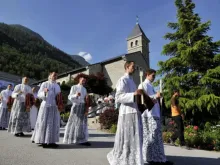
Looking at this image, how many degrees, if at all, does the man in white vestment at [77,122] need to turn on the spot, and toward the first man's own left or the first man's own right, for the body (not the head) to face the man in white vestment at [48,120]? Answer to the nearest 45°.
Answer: approximately 90° to the first man's own right

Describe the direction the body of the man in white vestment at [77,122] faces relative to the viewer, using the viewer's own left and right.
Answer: facing the viewer and to the right of the viewer
